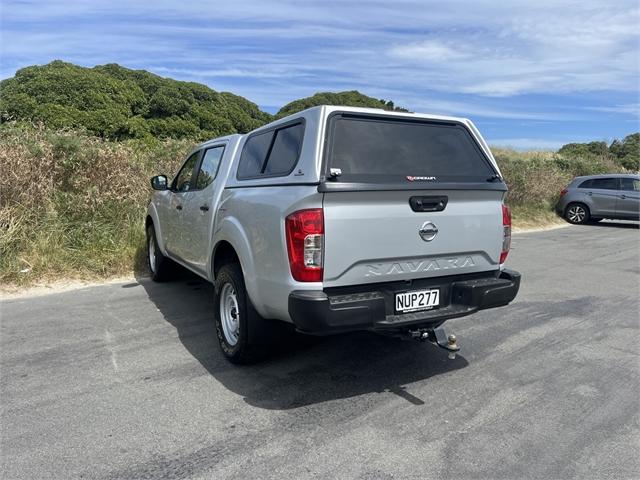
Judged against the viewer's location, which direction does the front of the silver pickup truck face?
facing away from the viewer and to the left of the viewer
